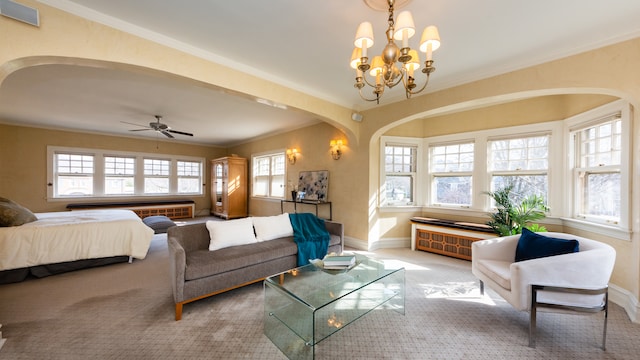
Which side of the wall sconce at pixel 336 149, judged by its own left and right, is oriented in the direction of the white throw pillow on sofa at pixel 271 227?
front

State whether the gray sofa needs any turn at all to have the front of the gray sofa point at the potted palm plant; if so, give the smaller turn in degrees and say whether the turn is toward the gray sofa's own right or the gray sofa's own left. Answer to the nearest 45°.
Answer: approximately 45° to the gray sofa's own left

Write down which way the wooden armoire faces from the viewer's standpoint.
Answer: facing the viewer and to the left of the viewer

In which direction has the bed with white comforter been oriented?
to the viewer's right

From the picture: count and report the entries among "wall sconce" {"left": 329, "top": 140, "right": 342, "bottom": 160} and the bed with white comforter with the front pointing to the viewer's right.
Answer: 1

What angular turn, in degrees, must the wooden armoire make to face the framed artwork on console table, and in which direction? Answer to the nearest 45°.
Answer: approximately 90° to its left

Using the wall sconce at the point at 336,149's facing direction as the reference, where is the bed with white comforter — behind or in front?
in front

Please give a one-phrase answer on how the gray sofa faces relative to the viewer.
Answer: facing the viewer and to the right of the viewer

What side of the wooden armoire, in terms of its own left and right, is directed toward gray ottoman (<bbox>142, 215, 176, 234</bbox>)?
front

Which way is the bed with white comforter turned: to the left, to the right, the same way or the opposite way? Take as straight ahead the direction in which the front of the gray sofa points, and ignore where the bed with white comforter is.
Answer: to the left

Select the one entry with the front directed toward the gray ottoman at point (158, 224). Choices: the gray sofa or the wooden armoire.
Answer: the wooden armoire

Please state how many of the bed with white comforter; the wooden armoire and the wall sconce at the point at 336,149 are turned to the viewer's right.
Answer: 1

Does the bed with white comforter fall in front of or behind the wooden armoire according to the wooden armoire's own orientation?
in front

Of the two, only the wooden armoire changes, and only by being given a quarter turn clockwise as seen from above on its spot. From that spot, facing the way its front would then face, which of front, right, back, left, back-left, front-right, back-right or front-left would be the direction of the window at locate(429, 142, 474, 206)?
back

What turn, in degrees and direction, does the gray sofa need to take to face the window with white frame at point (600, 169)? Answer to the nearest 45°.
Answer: approximately 45° to its left

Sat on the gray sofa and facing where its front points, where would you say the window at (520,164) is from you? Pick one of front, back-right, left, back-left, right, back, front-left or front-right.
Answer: front-left

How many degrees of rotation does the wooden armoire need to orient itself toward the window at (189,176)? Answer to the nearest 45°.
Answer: approximately 90° to its right

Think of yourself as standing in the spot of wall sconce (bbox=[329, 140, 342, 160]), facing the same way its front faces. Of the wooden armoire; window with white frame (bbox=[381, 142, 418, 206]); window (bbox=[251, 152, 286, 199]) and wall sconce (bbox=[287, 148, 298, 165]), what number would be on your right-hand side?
3
